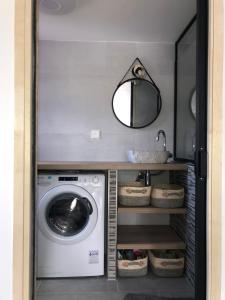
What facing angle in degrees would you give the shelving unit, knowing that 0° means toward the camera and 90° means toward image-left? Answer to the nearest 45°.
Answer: approximately 0°

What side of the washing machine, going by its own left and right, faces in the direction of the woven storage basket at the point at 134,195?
left

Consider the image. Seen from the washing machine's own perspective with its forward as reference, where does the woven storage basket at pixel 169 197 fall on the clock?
The woven storage basket is roughly at 9 o'clock from the washing machine.

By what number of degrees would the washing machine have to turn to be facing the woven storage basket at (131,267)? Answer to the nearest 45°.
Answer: approximately 90° to its left

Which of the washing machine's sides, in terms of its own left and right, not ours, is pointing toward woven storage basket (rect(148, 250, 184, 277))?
left

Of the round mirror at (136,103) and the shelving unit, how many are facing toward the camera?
2

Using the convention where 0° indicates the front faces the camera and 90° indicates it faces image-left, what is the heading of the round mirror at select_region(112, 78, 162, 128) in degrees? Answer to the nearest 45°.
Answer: approximately 0°
